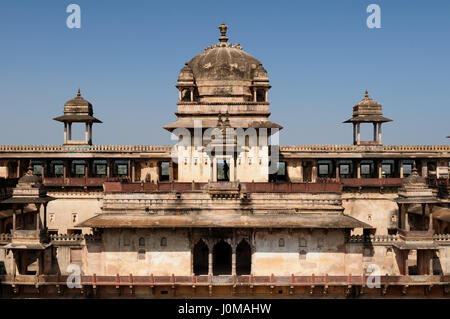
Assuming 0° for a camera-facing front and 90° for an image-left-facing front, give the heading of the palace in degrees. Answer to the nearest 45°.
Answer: approximately 0°
